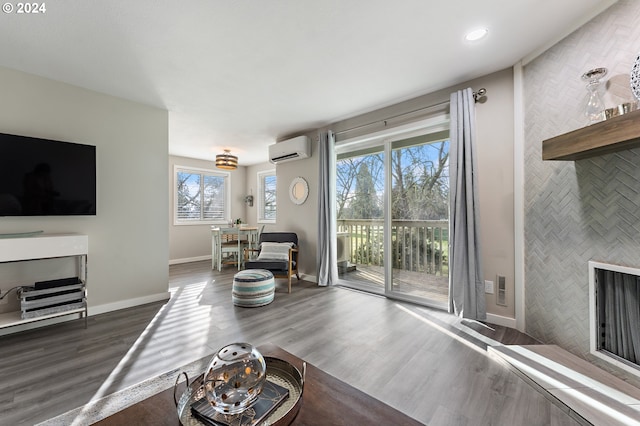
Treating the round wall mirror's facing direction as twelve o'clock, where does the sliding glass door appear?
The sliding glass door is roughly at 9 o'clock from the round wall mirror.

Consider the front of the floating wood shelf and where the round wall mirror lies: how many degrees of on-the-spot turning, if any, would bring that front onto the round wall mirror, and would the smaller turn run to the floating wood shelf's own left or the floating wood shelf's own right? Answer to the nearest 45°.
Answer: approximately 45° to the floating wood shelf's own right

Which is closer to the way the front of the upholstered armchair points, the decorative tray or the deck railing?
the decorative tray

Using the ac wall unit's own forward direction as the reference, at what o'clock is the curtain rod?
The curtain rod is roughly at 9 o'clock from the ac wall unit.

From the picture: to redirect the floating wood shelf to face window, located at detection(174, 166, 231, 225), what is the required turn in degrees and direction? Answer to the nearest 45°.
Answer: approximately 45° to its right

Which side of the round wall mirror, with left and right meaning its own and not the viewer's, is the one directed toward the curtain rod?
left

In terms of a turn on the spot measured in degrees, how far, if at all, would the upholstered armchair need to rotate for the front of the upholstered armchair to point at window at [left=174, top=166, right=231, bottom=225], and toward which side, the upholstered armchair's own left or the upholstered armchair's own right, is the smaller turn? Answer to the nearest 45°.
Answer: approximately 90° to the upholstered armchair's own right

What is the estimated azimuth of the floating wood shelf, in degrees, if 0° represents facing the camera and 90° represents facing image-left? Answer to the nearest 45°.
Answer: approximately 45°
